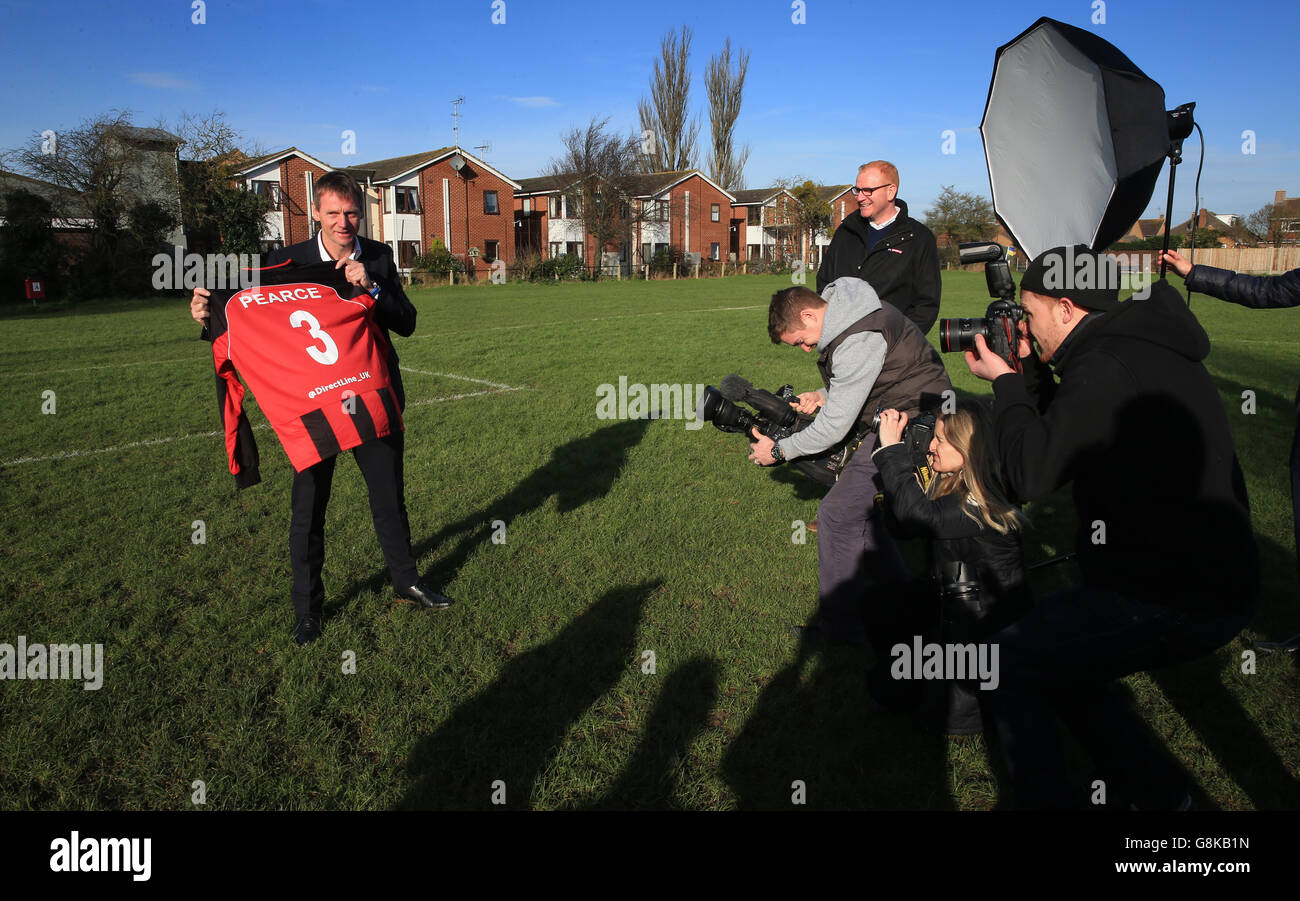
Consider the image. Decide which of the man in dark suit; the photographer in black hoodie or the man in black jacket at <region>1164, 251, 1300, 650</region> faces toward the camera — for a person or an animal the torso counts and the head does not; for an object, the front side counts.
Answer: the man in dark suit

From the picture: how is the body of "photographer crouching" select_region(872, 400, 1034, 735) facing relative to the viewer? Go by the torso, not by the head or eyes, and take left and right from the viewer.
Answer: facing to the left of the viewer

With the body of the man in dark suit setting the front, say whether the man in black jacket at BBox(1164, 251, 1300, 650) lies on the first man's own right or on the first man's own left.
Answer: on the first man's own left

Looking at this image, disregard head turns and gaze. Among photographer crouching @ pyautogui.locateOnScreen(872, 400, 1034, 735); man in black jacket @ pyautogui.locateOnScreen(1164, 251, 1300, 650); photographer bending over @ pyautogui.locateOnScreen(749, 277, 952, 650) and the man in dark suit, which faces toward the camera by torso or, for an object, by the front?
the man in dark suit

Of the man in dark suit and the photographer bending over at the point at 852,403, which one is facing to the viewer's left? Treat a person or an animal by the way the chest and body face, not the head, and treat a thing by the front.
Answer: the photographer bending over

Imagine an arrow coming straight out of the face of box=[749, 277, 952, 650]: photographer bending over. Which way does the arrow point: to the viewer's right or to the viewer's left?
to the viewer's left

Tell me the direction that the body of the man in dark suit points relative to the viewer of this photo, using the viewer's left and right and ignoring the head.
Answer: facing the viewer

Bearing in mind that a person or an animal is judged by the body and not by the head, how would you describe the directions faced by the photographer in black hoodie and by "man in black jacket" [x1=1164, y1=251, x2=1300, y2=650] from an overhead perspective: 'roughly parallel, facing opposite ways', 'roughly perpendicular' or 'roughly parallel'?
roughly parallel

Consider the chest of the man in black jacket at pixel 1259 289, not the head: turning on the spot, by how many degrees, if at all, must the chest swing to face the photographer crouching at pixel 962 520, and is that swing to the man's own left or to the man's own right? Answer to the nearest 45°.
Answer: approximately 45° to the man's own left

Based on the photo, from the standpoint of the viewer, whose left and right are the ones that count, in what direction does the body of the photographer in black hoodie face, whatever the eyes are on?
facing to the left of the viewer

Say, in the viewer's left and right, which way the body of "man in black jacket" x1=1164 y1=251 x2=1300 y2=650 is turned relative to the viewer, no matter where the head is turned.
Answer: facing to the left of the viewer

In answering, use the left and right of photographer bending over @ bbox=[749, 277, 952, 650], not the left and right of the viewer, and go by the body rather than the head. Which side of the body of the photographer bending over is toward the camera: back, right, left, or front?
left

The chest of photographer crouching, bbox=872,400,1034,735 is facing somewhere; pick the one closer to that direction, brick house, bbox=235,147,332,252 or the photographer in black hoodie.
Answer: the brick house
